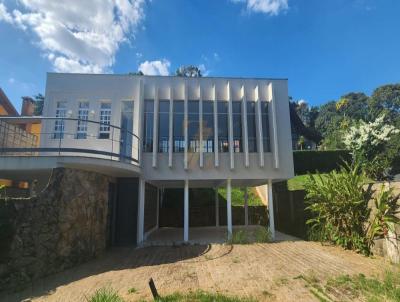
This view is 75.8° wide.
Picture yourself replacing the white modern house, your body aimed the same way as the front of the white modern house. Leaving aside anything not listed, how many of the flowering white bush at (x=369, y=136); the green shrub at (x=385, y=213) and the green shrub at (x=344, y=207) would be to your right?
0

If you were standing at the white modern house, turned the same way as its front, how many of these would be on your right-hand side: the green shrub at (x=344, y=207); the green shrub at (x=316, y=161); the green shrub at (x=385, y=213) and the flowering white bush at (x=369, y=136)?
0

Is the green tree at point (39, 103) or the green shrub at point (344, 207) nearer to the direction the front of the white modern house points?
the green shrub

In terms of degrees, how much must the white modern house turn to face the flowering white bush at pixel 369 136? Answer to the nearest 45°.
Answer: approximately 90° to its left

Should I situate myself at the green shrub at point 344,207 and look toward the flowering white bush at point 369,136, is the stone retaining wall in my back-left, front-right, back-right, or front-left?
back-left

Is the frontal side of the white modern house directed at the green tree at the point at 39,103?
no

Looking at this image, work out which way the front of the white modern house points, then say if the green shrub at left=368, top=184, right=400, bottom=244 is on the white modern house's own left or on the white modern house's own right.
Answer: on the white modern house's own left

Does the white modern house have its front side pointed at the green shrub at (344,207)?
no

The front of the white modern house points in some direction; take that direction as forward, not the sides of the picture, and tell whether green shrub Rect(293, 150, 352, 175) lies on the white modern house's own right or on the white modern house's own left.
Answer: on the white modern house's own left

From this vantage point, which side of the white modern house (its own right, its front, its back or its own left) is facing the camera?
front
